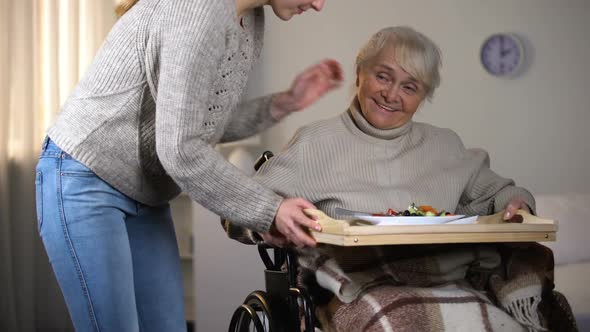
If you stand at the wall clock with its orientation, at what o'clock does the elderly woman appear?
The elderly woman is roughly at 12 o'clock from the wall clock.

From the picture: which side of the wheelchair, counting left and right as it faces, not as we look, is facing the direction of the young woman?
right

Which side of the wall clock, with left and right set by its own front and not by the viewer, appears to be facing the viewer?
front

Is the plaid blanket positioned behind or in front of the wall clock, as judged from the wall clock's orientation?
in front

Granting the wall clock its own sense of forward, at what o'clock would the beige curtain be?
The beige curtain is roughly at 2 o'clock from the wall clock.

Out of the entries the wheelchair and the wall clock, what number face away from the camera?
0

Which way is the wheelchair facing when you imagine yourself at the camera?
facing the viewer and to the right of the viewer

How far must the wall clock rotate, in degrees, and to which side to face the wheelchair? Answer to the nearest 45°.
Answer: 0° — it already faces it
